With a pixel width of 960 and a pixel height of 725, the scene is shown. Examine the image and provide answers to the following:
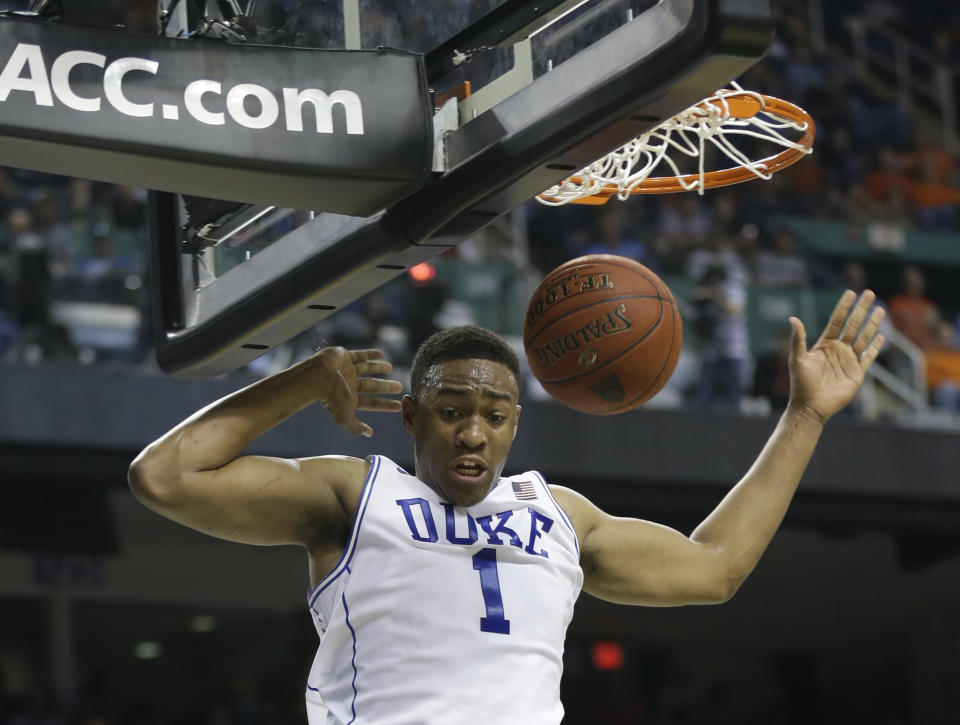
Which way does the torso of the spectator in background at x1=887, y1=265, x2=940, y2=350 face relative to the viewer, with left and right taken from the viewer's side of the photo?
facing the viewer

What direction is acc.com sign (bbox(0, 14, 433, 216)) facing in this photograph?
toward the camera

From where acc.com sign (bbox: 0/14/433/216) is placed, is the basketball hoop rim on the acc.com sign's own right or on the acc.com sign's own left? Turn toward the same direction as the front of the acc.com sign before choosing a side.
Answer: on the acc.com sign's own left

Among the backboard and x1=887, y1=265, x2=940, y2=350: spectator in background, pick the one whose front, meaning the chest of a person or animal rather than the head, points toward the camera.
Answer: the spectator in background

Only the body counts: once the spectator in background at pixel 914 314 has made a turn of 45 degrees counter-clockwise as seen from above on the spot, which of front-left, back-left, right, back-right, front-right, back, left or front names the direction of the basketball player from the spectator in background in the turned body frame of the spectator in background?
front-right

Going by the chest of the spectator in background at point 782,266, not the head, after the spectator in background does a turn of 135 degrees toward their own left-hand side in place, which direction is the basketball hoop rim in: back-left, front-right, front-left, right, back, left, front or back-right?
back-right

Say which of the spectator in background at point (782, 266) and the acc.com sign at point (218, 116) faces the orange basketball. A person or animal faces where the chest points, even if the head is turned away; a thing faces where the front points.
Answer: the spectator in background

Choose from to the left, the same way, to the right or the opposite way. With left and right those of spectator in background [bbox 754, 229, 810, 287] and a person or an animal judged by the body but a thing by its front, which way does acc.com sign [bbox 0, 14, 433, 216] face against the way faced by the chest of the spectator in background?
the same way

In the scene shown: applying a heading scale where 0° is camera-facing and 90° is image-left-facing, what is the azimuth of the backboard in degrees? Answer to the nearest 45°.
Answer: approximately 225°

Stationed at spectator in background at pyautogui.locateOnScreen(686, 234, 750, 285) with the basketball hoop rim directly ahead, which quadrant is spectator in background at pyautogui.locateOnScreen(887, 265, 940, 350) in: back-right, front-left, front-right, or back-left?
back-left

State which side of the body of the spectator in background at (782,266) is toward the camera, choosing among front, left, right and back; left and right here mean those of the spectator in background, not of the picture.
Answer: front
